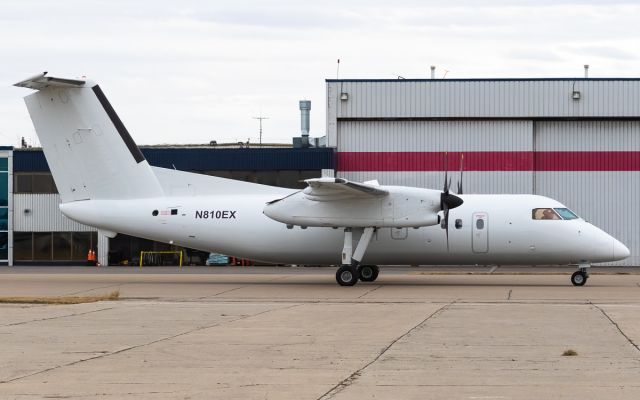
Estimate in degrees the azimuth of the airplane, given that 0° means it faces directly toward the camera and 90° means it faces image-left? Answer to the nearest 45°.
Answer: approximately 270°
